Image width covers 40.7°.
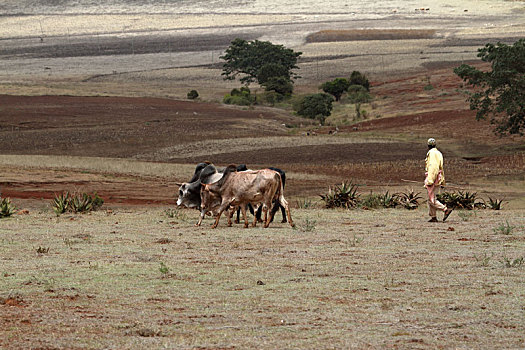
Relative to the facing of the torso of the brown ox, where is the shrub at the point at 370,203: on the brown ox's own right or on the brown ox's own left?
on the brown ox's own right

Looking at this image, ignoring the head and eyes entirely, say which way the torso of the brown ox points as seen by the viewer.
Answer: to the viewer's left

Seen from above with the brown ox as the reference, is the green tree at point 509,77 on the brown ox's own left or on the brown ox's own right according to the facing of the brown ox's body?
on the brown ox's own right

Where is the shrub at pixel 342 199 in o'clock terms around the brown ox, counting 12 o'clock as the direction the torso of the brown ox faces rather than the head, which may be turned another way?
The shrub is roughly at 4 o'clock from the brown ox.

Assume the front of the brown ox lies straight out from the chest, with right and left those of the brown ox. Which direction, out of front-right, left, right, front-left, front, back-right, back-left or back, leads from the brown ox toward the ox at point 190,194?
front-right

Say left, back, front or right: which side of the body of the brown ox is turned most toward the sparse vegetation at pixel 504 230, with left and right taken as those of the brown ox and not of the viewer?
back

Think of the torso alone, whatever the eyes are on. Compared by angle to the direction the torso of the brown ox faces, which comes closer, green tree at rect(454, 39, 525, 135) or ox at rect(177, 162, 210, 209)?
the ox
